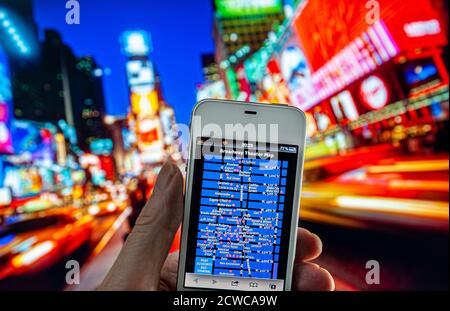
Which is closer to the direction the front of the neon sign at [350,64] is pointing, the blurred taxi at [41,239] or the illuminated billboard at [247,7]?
the blurred taxi

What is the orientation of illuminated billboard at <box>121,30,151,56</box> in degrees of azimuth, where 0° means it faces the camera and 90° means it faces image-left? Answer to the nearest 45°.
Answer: approximately 0°

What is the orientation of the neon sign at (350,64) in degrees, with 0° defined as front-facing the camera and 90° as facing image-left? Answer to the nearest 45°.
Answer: approximately 45°

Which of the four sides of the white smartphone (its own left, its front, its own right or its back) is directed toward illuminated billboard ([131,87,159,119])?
back

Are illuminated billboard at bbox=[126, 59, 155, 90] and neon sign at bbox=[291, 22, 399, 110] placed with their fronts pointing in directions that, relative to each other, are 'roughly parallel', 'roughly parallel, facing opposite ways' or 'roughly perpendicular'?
roughly perpendicular
